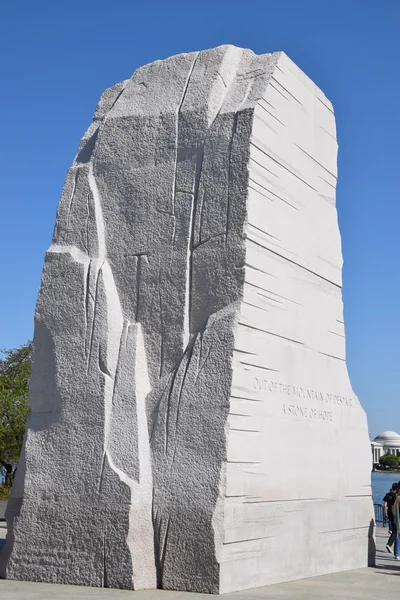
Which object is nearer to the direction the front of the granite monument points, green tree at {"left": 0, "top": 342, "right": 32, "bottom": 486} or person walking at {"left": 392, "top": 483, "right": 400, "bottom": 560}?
the person walking

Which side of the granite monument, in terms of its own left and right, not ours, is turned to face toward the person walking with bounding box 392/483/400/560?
front

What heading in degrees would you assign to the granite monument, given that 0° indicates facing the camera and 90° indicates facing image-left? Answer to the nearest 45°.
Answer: approximately 225°
